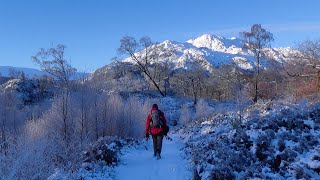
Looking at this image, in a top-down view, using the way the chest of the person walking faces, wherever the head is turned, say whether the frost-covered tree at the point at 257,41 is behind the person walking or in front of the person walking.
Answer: in front

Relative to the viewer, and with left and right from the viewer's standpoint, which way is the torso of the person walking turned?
facing away from the viewer

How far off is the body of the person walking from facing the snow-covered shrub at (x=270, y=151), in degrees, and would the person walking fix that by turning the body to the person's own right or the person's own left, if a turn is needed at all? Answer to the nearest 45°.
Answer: approximately 135° to the person's own right

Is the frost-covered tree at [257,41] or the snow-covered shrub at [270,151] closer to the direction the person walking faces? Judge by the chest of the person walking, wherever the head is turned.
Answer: the frost-covered tree
